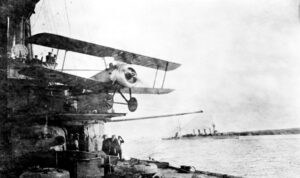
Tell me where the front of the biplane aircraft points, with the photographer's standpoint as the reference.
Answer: facing the viewer and to the right of the viewer
